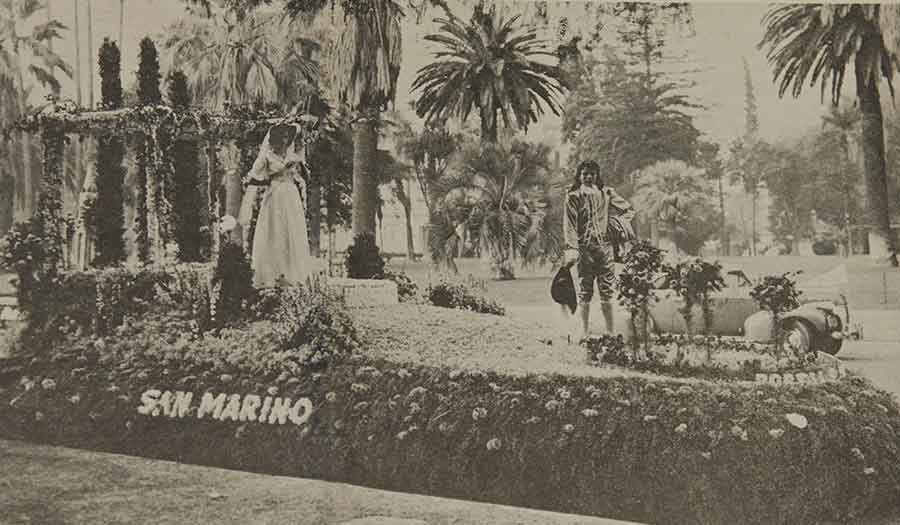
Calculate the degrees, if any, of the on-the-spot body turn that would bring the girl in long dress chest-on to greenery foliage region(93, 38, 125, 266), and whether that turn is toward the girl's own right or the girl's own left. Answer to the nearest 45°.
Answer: approximately 135° to the girl's own right

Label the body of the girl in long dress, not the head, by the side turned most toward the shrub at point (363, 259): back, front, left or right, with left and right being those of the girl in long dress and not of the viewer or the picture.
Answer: left

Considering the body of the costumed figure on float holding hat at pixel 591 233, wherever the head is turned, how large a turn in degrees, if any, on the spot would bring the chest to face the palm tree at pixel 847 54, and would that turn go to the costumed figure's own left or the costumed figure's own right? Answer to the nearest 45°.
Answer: approximately 90° to the costumed figure's own left

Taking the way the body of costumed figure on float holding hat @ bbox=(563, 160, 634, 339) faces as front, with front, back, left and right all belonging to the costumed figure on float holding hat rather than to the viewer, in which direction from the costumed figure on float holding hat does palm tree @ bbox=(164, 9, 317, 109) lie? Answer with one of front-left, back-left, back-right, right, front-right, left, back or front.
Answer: right

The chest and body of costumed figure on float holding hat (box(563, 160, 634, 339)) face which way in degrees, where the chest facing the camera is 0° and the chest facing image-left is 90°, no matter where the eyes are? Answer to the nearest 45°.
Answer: approximately 0°

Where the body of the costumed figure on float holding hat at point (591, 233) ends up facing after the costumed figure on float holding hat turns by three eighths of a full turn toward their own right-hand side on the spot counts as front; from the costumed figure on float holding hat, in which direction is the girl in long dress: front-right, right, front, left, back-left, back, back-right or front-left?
front-left
